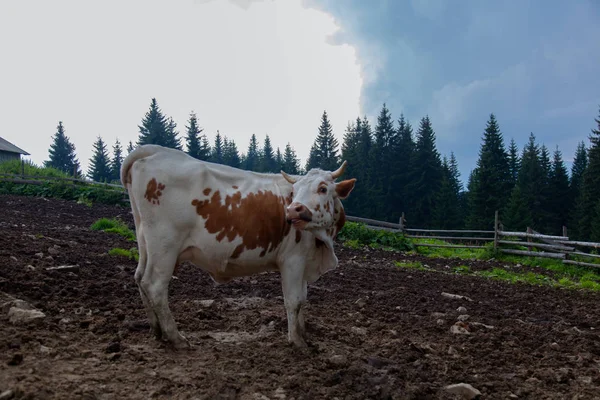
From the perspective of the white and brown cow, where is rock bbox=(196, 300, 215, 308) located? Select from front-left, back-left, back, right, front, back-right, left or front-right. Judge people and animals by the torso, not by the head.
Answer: left

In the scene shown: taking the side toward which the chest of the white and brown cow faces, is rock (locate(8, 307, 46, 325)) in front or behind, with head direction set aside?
behind

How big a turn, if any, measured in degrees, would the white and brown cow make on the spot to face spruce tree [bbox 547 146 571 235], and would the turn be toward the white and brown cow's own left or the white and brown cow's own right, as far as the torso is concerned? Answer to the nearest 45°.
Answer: approximately 45° to the white and brown cow's own left

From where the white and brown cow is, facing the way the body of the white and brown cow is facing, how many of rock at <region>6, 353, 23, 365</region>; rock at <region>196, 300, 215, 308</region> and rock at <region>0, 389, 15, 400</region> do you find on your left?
1

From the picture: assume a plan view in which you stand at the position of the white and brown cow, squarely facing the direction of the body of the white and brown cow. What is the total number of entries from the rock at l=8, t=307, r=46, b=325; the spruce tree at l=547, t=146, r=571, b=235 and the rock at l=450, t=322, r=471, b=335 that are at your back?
1

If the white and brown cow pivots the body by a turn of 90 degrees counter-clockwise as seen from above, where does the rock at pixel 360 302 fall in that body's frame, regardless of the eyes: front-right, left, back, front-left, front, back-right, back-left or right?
front-right

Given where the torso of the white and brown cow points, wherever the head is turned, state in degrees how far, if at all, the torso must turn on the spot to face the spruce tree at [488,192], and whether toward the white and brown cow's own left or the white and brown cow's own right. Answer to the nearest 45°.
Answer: approximately 45° to the white and brown cow's own left

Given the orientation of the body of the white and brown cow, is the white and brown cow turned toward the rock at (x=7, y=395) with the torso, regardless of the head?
no

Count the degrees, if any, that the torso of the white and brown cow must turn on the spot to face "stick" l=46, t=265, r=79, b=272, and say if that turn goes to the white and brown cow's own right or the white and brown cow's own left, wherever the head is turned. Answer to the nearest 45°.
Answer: approximately 135° to the white and brown cow's own left

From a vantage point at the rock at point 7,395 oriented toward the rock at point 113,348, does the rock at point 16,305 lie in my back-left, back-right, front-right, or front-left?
front-left

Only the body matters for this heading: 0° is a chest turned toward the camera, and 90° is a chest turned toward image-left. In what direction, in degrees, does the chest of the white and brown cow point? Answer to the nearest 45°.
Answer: approximately 270°

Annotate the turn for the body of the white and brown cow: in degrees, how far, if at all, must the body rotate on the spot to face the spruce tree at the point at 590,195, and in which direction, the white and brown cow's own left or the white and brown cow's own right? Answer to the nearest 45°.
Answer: approximately 45° to the white and brown cow's own left

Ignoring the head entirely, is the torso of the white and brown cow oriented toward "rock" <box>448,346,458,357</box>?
yes

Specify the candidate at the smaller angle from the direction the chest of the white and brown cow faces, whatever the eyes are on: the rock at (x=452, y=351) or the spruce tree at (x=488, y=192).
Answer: the rock

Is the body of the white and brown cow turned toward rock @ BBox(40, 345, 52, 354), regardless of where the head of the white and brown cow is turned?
no
